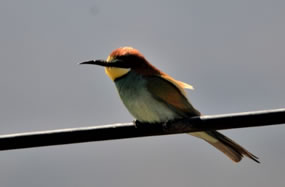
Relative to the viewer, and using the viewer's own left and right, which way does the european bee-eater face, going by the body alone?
facing to the left of the viewer
